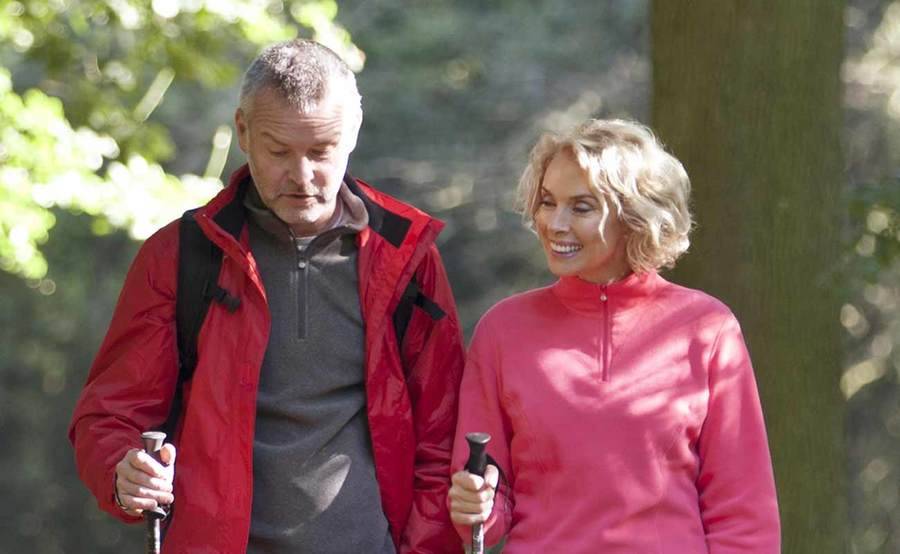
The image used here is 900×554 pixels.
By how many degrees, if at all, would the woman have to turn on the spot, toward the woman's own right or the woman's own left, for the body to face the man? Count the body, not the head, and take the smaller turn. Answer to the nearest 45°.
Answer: approximately 90° to the woman's own right

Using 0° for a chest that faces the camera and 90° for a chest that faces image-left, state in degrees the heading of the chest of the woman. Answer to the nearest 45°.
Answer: approximately 0°

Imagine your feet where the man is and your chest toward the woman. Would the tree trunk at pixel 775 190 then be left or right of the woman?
left

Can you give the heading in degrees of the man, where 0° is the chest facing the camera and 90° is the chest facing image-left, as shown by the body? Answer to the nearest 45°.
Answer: approximately 0°

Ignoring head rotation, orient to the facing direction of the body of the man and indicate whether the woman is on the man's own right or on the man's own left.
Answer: on the man's own left

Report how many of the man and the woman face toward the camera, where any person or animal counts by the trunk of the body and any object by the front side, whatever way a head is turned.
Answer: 2

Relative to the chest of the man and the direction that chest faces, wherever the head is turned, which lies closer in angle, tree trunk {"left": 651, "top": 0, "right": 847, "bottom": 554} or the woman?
the woman

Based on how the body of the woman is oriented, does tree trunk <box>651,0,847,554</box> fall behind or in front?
behind
